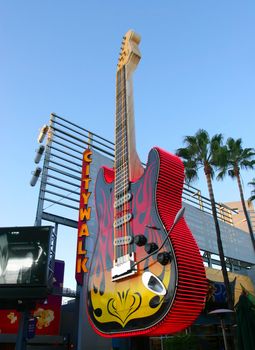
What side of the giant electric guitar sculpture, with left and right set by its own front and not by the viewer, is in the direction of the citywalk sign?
right

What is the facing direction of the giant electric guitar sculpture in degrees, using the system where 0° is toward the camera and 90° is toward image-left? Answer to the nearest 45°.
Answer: approximately 45°

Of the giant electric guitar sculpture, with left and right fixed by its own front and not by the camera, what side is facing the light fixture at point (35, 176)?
right

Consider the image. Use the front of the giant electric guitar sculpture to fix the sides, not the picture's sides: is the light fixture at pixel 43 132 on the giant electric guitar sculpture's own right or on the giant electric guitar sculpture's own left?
on the giant electric guitar sculpture's own right

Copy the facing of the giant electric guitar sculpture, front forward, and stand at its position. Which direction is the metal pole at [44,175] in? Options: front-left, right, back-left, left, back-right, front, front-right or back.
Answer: right

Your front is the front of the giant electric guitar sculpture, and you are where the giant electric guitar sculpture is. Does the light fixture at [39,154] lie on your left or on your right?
on your right

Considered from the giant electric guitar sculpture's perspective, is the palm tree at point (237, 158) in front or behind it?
behind

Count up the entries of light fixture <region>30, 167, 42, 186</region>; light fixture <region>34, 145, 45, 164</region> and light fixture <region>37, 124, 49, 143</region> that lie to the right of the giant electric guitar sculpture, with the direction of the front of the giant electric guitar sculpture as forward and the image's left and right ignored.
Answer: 3
